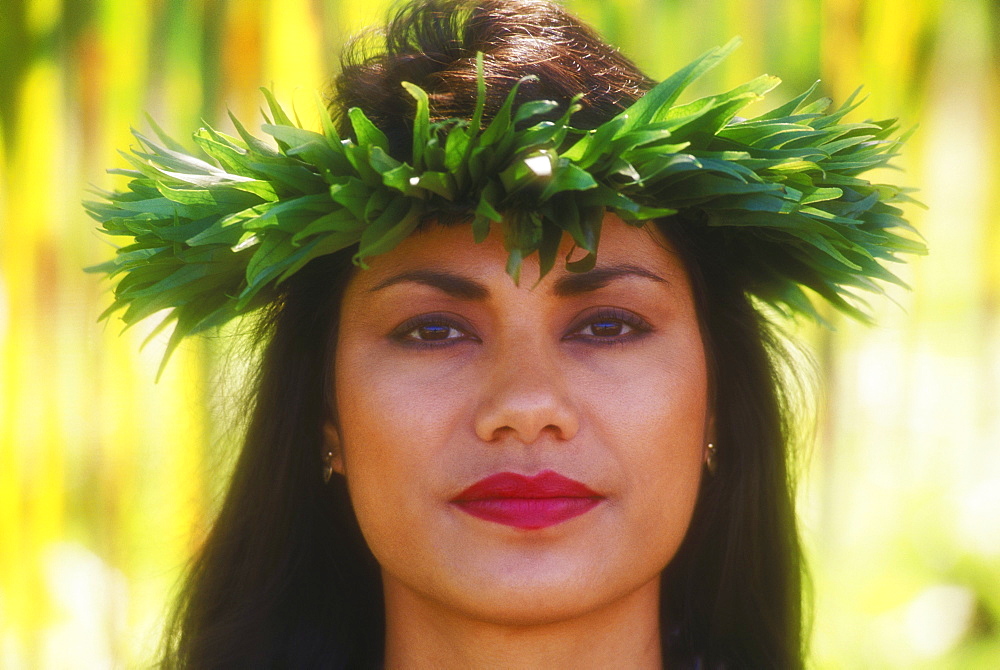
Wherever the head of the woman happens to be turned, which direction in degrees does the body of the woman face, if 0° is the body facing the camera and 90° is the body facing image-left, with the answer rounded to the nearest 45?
approximately 0°
